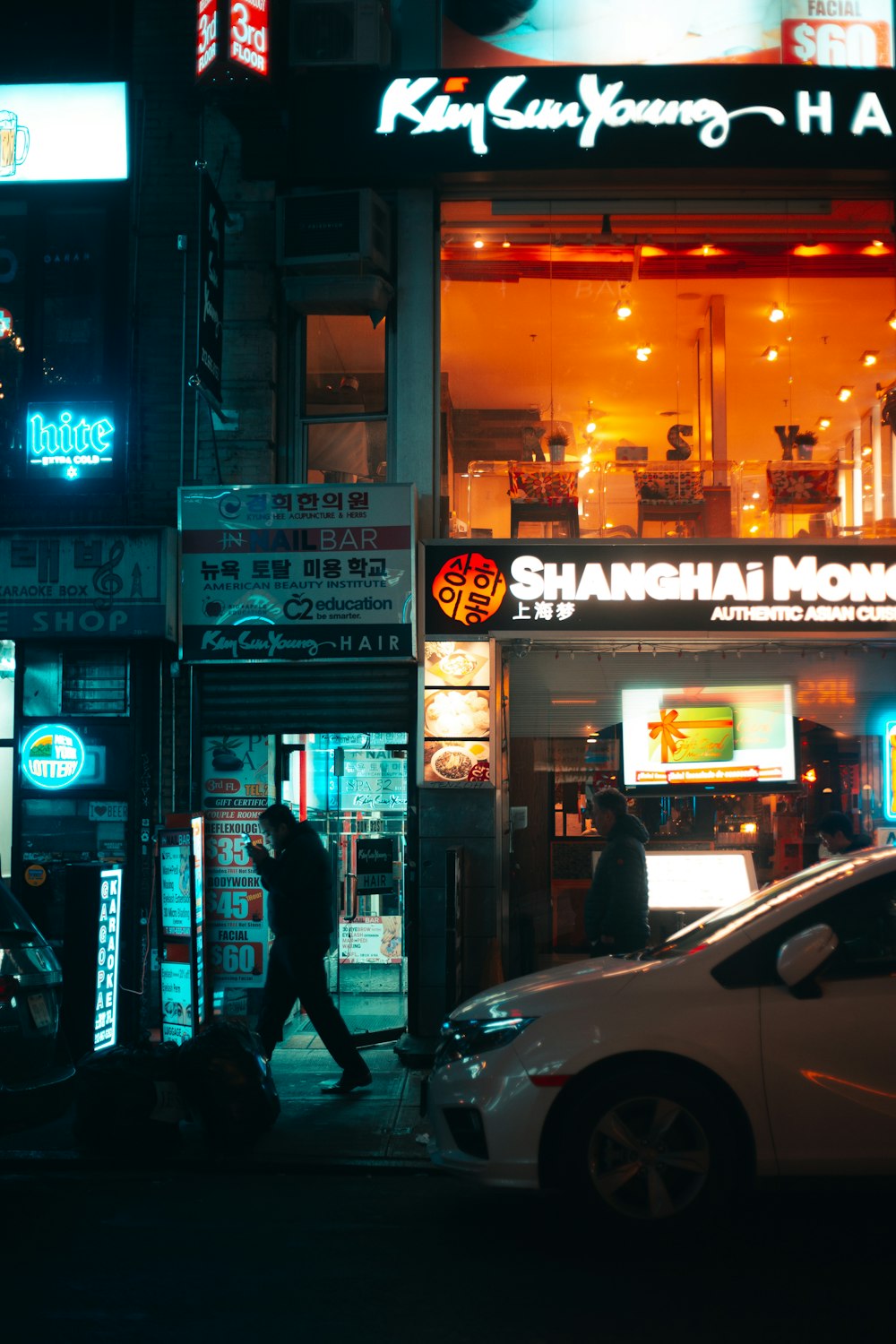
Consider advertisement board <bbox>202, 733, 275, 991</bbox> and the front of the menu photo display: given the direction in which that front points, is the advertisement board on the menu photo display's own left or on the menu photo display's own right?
on the menu photo display's own right

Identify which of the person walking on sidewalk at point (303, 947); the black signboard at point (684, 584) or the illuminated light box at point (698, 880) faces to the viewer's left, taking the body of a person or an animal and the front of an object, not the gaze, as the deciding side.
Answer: the person walking on sidewalk

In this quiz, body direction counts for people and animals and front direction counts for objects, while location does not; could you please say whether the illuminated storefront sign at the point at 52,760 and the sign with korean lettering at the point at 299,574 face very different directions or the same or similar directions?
same or similar directions

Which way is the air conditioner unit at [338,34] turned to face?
toward the camera

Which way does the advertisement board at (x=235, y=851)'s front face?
toward the camera

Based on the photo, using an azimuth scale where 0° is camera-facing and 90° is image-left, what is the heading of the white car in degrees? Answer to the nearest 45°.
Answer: approximately 90°

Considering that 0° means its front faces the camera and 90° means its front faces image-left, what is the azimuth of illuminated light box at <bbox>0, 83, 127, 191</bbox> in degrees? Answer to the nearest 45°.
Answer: approximately 0°

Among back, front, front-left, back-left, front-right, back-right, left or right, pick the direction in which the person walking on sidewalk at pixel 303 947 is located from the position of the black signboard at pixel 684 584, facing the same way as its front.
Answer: front-right

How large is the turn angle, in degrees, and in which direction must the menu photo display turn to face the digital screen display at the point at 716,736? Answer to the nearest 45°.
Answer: approximately 90° to its left

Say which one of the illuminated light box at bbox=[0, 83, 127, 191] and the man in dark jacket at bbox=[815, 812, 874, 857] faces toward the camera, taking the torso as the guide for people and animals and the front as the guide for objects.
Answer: the illuminated light box

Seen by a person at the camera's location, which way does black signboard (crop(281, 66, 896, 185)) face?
facing the viewer

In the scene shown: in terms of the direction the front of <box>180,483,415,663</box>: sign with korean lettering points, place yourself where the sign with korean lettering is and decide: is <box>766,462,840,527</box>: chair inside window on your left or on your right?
on your left
